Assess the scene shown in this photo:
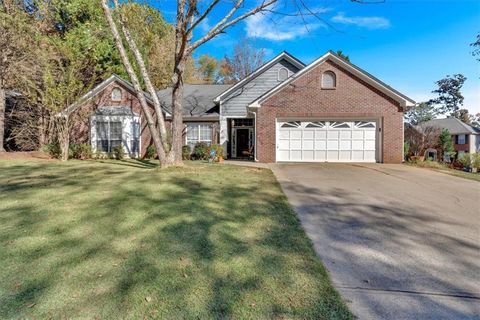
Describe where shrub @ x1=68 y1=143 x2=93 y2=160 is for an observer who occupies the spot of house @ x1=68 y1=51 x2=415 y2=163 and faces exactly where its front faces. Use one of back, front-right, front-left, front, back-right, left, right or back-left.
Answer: right

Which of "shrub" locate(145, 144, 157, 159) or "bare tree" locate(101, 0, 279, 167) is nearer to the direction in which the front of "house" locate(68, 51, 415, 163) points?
the bare tree

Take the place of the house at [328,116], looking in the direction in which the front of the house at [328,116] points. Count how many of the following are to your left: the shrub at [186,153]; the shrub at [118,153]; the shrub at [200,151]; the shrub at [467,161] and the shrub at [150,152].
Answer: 1

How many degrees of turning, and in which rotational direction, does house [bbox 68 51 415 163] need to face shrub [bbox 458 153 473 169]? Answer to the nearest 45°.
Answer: approximately 90° to its left

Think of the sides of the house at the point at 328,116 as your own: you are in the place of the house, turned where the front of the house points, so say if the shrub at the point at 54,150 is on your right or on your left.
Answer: on your right

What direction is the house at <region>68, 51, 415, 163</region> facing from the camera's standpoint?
toward the camera

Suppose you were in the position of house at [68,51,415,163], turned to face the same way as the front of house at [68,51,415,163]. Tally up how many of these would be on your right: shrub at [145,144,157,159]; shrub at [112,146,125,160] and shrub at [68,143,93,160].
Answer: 3

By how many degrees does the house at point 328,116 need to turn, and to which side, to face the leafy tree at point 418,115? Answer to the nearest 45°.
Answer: approximately 135° to its left

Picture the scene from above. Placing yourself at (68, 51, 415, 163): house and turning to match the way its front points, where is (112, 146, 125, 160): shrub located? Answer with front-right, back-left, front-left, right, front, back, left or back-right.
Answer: right

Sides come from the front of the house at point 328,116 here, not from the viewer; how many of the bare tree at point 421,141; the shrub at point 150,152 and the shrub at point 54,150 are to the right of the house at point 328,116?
2
